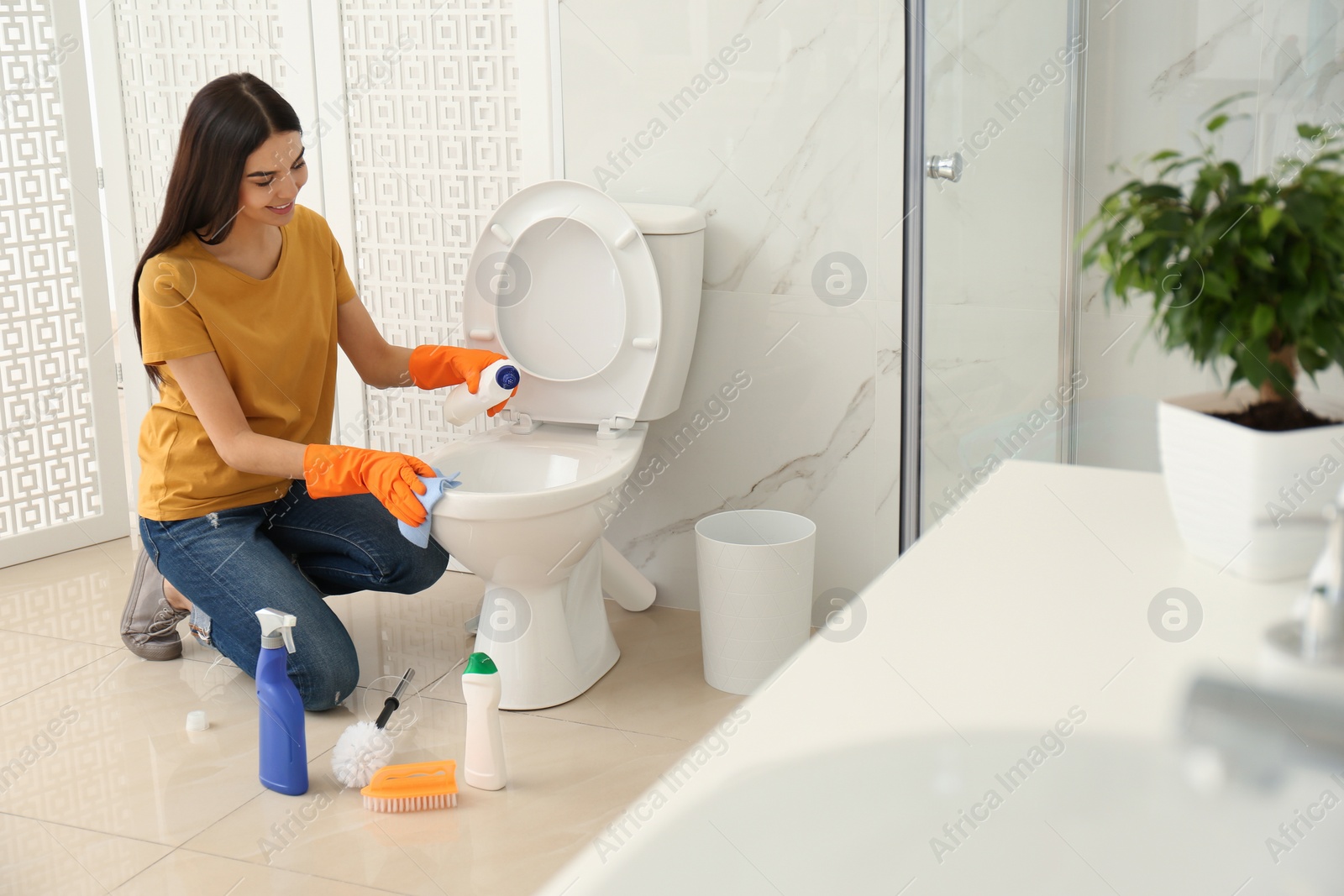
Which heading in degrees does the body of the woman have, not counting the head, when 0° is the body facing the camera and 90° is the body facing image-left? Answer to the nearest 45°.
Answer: approximately 315°

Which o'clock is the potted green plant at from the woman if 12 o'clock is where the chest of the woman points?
The potted green plant is roughly at 1 o'clock from the woman.

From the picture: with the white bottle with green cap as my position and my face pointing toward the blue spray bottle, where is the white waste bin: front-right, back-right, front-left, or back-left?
back-right

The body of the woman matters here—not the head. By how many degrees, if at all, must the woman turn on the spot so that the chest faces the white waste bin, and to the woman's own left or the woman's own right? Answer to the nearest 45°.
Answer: approximately 45° to the woman's own left

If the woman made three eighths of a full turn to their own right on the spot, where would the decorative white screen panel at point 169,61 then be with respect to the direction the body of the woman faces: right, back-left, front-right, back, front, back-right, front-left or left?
right
